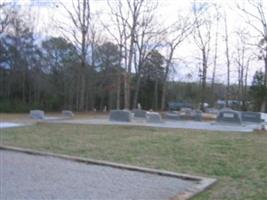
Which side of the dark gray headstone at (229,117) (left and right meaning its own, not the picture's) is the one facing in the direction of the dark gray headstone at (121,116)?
right

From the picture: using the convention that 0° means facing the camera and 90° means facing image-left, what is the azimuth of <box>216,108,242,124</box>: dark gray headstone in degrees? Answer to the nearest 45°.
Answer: approximately 0°
